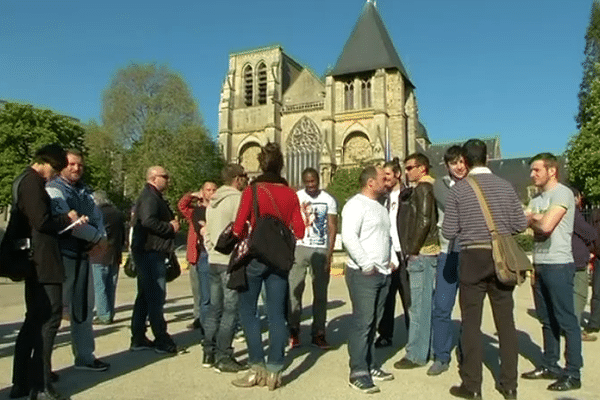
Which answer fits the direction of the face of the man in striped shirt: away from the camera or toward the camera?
away from the camera

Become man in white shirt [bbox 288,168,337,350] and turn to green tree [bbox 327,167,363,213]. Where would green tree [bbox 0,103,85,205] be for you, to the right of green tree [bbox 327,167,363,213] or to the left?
left

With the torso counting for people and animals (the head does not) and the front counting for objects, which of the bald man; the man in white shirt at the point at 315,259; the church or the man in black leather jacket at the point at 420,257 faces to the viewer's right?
the bald man

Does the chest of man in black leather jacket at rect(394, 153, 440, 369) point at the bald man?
yes

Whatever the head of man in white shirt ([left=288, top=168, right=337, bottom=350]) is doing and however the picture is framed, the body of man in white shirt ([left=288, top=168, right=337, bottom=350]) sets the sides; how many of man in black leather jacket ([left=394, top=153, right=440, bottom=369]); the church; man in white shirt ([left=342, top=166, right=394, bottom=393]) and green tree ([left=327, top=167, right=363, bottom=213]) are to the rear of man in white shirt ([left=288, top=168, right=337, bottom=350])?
2

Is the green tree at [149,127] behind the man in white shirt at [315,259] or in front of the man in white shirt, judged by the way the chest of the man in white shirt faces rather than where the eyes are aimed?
behind

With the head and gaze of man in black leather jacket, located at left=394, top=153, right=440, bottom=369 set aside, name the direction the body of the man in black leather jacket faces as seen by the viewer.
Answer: to the viewer's left

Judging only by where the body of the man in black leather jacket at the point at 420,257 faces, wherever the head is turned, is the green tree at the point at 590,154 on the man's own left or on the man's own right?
on the man's own right

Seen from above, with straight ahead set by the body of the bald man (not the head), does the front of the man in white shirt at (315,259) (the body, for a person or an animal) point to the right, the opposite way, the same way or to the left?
to the right

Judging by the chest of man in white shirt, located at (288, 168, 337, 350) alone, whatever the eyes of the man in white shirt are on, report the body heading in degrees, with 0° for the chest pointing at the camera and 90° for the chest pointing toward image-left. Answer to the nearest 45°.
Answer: approximately 0°

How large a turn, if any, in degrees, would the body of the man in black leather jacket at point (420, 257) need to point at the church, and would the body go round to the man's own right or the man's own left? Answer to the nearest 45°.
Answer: approximately 90° to the man's own right

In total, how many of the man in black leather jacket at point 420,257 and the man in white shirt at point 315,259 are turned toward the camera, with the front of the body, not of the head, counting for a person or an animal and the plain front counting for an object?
1

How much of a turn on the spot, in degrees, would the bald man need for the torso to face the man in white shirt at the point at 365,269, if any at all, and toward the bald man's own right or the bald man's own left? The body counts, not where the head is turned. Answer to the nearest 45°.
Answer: approximately 45° to the bald man's own right

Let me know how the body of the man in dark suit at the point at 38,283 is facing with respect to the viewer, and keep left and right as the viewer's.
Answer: facing to the right of the viewer
